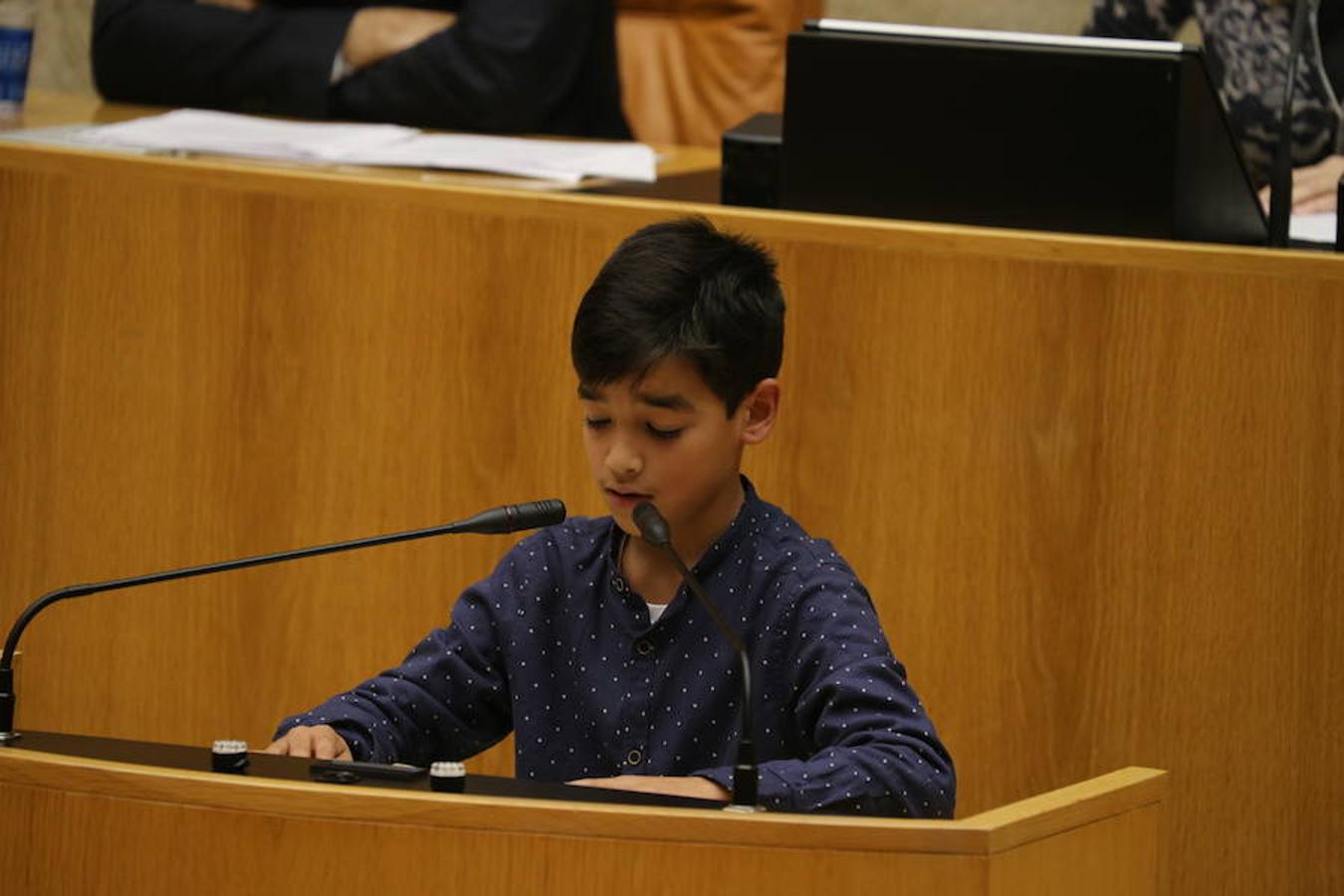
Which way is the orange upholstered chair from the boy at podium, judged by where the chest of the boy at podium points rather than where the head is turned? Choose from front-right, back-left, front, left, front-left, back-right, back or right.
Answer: back-right

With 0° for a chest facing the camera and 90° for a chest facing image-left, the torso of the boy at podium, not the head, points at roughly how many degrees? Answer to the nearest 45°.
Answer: approximately 45°

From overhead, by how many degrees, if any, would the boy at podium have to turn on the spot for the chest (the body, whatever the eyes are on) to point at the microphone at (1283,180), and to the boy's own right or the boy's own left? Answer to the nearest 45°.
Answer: approximately 180°

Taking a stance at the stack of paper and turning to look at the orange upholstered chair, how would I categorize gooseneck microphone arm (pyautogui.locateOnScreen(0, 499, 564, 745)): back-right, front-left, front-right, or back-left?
back-right

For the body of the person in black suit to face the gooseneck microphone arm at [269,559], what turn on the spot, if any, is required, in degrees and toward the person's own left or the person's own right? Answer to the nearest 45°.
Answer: approximately 45° to the person's own left

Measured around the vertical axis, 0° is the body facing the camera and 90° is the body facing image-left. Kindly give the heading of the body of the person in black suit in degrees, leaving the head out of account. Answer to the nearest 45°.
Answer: approximately 45°

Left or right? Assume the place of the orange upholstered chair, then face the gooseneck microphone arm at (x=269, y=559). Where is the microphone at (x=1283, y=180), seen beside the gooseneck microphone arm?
left
